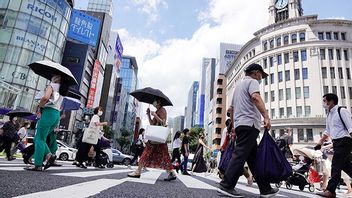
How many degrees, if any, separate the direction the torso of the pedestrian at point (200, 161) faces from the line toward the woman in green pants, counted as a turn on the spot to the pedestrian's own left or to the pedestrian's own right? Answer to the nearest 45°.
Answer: approximately 135° to the pedestrian's own right

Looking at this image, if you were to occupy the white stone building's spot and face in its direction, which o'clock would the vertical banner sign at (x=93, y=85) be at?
The vertical banner sign is roughly at 1 o'clock from the white stone building.

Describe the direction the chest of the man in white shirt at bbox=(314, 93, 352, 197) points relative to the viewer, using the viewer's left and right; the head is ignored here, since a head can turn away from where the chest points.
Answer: facing to the left of the viewer

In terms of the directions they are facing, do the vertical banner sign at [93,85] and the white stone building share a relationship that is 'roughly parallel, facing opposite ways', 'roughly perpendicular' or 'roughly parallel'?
roughly perpendicular

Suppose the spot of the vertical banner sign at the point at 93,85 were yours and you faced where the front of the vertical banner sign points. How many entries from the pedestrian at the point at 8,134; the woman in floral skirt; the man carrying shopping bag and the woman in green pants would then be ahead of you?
4

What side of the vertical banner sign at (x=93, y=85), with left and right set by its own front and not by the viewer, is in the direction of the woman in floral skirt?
front

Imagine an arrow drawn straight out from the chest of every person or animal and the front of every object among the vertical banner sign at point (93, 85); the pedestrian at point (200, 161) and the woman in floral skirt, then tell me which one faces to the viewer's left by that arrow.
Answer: the woman in floral skirt
